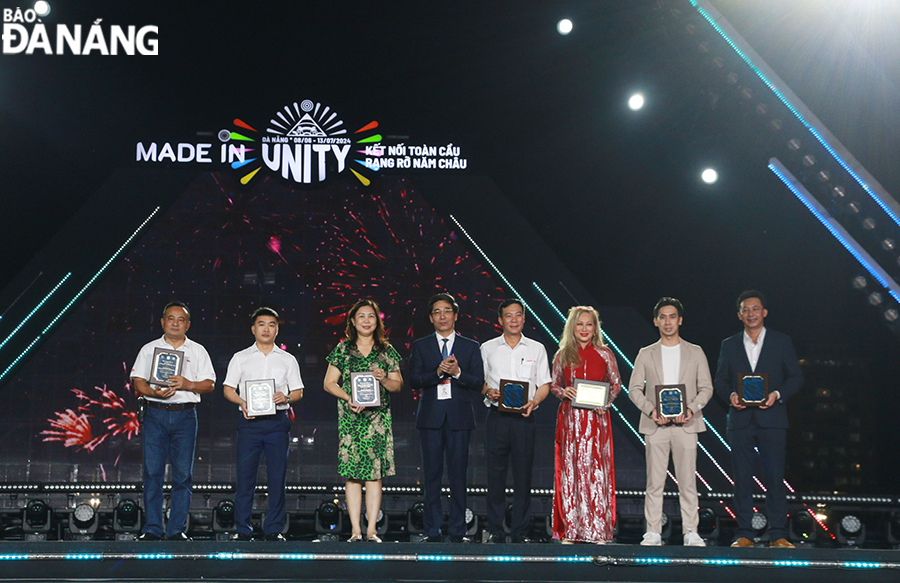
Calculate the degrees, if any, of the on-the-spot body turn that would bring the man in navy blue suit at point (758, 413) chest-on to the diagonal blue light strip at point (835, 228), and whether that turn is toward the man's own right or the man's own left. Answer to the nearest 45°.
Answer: approximately 180°

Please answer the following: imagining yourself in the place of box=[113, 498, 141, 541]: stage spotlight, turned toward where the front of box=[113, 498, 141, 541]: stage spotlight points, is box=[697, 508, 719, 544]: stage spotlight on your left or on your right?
on your left

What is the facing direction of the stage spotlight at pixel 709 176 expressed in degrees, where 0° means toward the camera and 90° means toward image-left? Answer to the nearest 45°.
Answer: approximately 0°

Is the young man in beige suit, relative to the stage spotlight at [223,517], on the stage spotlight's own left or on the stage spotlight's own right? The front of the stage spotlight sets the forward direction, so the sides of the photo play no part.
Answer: on the stage spotlight's own left

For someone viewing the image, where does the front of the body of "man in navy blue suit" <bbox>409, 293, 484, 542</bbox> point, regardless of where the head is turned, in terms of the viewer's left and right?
facing the viewer

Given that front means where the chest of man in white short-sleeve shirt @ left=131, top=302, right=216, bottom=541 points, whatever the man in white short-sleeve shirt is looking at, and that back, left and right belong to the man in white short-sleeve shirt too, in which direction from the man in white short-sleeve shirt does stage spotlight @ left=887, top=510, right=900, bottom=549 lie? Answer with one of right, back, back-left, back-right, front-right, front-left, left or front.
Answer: left

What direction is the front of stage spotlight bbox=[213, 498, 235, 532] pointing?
toward the camera

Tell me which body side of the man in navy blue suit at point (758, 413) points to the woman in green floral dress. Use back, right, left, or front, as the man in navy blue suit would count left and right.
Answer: right

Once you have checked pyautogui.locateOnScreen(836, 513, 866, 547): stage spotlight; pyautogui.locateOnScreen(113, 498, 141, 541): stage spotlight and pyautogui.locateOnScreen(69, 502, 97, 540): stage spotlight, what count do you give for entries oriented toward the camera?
3

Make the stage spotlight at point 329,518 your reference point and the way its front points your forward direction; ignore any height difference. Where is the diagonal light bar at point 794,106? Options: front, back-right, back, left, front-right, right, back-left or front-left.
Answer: left

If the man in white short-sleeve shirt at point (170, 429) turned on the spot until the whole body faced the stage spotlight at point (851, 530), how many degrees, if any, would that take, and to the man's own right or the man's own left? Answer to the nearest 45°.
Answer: approximately 90° to the man's own left

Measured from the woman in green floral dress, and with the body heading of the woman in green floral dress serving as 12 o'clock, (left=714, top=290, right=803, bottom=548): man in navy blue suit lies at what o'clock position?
The man in navy blue suit is roughly at 9 o'clock from the woman in green floral dress.
